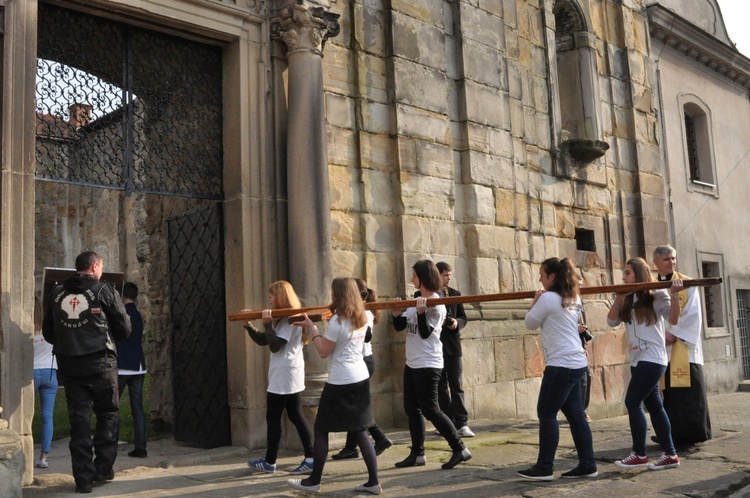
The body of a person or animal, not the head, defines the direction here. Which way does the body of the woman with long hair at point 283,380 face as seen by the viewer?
to the viewer's left

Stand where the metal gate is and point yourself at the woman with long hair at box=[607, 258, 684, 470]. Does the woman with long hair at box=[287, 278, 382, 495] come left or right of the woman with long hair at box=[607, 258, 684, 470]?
right

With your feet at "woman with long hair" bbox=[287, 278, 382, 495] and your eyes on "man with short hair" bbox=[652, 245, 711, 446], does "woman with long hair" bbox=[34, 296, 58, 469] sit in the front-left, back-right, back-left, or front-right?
back-left

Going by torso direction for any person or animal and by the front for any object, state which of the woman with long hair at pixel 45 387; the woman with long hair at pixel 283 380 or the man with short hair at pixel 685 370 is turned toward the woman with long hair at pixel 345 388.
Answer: the man with short hair

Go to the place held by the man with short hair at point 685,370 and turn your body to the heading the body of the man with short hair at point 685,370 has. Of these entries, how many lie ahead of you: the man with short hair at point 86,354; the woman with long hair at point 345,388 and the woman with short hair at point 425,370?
3

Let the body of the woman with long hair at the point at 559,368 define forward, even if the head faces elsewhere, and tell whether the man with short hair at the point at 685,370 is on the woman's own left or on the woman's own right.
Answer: on the woman's own right

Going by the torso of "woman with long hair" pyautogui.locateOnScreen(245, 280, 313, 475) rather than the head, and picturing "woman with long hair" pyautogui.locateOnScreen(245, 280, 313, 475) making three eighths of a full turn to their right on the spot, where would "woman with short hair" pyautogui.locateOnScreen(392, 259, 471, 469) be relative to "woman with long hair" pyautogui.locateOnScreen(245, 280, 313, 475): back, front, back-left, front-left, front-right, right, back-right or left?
front-right

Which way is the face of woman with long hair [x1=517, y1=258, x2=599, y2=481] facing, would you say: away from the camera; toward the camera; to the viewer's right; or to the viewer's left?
to the viewer's left

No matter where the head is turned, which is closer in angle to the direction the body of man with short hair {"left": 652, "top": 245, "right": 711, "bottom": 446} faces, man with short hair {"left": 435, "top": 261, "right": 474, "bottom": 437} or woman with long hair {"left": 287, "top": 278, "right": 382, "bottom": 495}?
the woman with long hair

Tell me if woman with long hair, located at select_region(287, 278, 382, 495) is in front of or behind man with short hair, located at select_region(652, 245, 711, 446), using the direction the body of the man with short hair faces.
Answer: in front

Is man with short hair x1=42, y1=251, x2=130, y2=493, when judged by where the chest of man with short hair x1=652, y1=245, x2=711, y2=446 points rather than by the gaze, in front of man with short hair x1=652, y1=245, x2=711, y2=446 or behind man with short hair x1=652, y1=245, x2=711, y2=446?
in front

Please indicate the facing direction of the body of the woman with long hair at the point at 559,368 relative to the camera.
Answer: to the viewer's left

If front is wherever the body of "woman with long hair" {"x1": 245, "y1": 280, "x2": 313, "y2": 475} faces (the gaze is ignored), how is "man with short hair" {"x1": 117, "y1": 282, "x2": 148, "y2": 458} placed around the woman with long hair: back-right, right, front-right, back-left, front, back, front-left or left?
front-right
